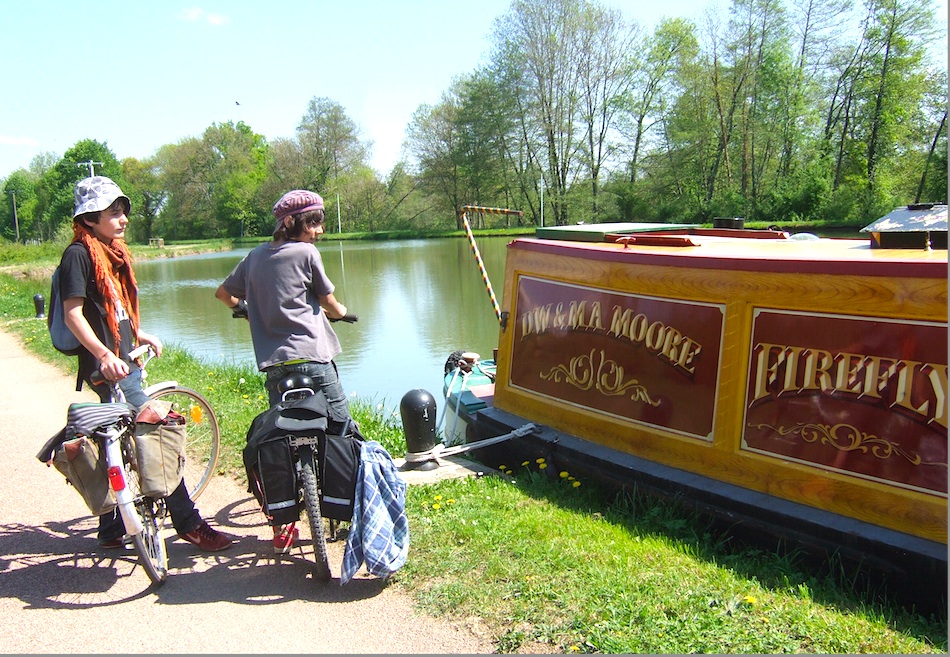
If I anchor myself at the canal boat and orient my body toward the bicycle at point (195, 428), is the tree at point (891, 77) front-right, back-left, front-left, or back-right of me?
back-right

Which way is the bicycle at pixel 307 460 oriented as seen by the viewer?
away from the camera

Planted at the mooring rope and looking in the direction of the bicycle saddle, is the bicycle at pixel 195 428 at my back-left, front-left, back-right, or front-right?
front-right

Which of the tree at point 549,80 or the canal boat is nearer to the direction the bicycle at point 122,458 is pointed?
the tree

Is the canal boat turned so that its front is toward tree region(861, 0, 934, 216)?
no

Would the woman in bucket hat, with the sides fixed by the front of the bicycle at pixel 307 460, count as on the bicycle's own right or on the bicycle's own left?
on the bicycle's own left

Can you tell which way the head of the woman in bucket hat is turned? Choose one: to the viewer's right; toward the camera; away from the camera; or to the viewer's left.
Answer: to the viewer's right

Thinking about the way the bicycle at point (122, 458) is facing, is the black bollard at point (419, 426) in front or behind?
in front

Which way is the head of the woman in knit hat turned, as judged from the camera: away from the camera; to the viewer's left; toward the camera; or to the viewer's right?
to the viewer's right

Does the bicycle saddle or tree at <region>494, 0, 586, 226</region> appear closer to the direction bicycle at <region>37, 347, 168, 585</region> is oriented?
the tree

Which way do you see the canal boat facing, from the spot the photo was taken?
facing the viewer and to the right of the viewer

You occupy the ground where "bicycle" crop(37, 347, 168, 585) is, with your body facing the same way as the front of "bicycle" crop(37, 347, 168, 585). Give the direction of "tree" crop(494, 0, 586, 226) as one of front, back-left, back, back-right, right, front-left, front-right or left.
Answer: front

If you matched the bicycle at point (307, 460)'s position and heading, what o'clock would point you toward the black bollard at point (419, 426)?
The black bollard is roughly at 1 o'clock from the bicycle.

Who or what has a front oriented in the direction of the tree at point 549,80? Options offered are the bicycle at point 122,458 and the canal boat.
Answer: the bicycle

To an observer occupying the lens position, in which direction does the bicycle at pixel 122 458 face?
facing away from the viewer and to the right of the viewer
